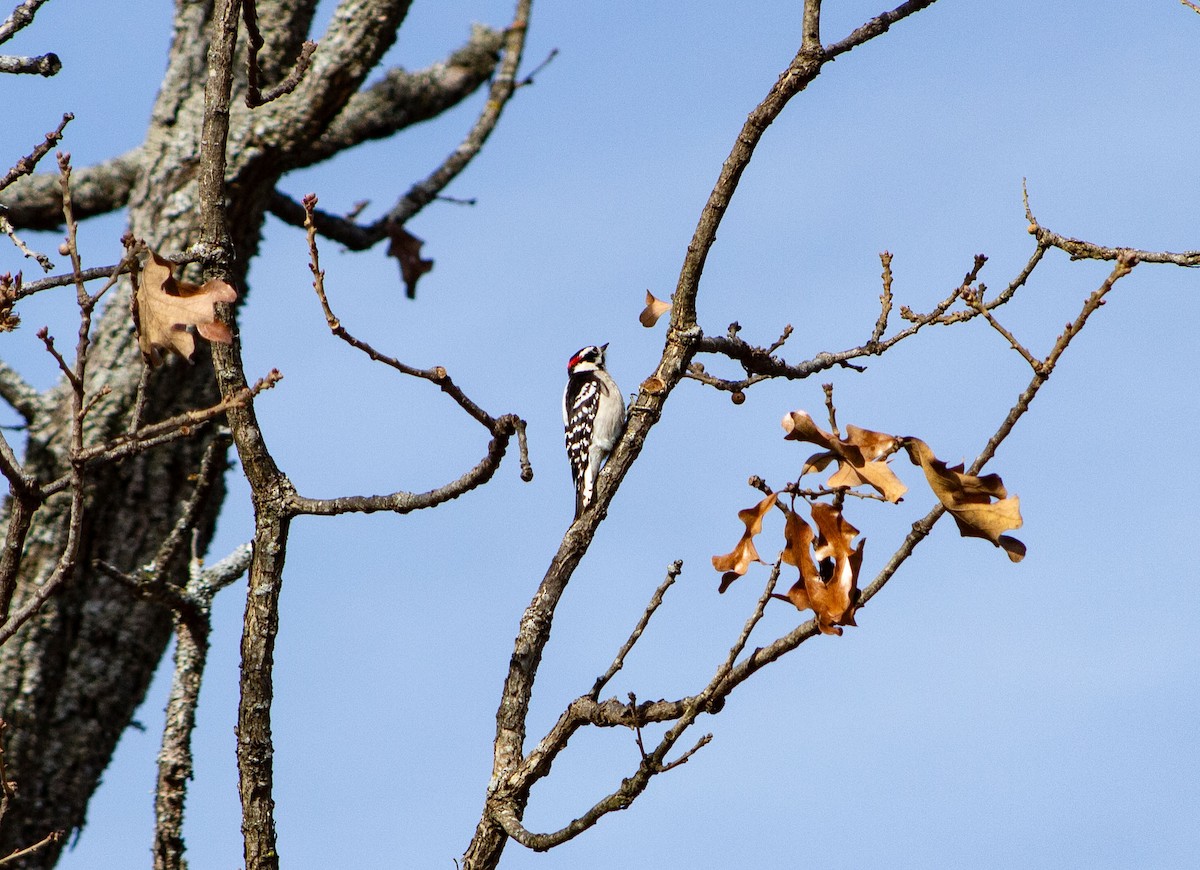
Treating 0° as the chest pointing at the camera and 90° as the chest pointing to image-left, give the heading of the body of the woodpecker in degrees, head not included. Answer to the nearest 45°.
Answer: approximately 270°

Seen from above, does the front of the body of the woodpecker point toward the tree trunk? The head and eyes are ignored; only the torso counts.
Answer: no

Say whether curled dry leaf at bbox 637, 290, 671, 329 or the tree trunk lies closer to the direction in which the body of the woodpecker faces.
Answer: the curled dry leaf
